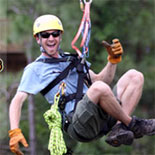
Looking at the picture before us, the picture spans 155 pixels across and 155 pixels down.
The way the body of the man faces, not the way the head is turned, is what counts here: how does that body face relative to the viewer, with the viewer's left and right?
facing the viewer and to the right of the viewer
